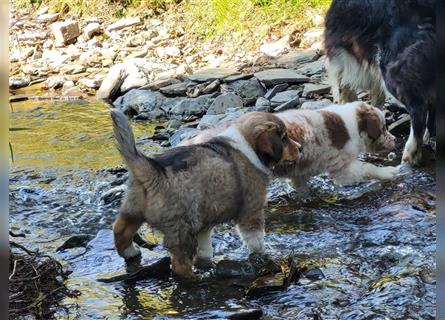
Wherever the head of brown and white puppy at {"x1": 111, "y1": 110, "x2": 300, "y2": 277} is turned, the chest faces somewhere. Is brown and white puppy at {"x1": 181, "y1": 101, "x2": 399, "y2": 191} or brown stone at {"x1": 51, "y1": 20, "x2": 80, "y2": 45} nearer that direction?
the brown and white puppy

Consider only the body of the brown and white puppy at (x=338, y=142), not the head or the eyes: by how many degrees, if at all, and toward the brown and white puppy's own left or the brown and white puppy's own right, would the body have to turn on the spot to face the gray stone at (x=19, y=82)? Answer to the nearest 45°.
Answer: approximately 135° to the brown and white puppy's own left

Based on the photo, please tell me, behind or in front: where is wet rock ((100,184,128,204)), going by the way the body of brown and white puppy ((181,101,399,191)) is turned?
behind

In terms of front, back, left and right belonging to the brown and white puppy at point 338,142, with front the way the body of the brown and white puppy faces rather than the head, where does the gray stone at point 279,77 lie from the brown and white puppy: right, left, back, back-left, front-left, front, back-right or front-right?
left

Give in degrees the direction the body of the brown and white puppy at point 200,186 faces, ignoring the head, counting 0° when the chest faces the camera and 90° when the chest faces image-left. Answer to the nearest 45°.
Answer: approximately 225°

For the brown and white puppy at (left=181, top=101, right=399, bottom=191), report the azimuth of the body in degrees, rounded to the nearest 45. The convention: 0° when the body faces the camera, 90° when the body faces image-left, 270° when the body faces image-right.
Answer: approximately 270°

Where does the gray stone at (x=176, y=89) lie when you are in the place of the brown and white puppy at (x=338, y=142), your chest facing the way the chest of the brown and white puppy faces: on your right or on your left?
on your left
